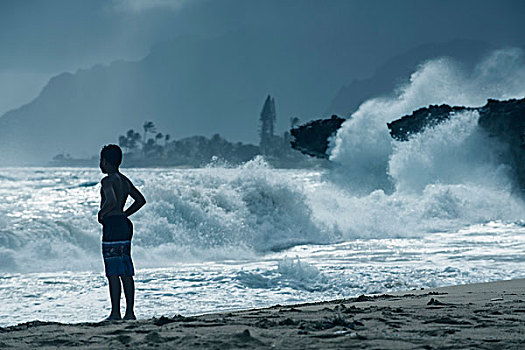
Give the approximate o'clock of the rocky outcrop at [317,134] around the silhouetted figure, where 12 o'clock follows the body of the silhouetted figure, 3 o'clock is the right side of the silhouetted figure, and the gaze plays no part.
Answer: The rocky outcrop is roughly at 2 o'clock from the silhouetted figure.

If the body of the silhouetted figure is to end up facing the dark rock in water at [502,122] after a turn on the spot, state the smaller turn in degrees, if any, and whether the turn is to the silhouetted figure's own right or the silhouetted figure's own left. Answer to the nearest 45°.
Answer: approximately 90° to the silhouetted figure's own right

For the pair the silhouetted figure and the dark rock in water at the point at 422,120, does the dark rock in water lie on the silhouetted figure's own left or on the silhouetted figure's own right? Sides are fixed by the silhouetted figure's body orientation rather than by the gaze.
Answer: on the silhouetted figure's own right

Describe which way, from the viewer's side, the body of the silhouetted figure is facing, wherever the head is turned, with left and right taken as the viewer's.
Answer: facing away from the viewer and to the left of the viewer

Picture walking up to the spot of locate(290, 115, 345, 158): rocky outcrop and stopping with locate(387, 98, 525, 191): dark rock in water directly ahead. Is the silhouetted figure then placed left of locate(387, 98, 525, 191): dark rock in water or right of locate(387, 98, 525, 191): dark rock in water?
right
